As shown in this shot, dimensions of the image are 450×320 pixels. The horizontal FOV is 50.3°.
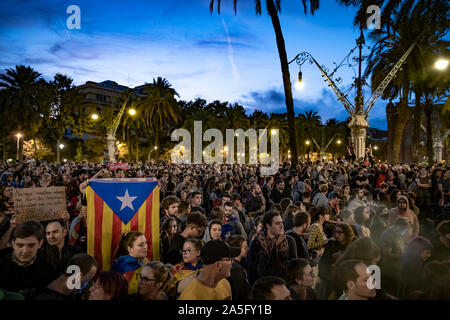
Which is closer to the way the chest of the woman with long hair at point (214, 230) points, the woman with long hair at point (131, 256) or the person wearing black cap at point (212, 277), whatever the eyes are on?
the person wearing black cap

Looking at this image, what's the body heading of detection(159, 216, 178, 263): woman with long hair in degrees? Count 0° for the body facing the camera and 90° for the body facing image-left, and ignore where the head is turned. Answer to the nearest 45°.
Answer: approximately 315°

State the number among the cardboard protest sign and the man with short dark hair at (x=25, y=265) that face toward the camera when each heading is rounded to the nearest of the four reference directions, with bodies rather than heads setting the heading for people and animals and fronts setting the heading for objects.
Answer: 2

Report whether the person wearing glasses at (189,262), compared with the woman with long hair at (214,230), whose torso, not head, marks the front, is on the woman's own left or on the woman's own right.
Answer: on the woman's own right

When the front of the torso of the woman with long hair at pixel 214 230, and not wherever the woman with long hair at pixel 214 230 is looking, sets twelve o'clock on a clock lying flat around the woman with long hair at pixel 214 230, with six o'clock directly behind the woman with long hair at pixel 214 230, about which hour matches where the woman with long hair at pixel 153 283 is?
the woman with long hair at pixel 153 283 is roughly at 2 o'clock from the woman with long hair at pixel 214 230.
